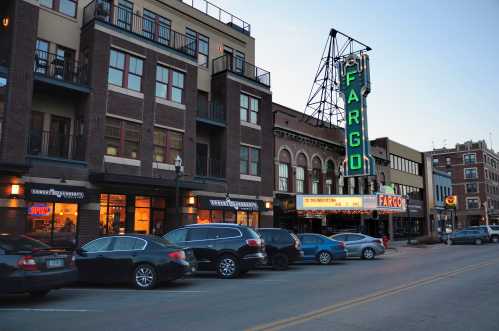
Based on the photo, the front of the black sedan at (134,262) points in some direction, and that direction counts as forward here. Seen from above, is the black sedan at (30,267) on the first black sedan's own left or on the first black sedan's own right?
on the first black sedan's own left

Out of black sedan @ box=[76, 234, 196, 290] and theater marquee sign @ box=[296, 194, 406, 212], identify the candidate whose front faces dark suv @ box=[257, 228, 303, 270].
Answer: the theater marquee sign

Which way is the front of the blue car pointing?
to the viewer's left

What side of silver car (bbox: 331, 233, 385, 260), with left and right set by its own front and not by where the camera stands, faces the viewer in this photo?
left

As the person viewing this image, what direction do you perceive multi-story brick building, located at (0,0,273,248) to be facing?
facing the viewer and to the right of the viewer

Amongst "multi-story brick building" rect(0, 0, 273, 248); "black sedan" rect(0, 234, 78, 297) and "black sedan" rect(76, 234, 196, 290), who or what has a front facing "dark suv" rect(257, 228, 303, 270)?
the multi-story brick building

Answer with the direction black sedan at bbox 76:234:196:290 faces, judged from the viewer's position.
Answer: facing away from the viewer and to the left of the viewer

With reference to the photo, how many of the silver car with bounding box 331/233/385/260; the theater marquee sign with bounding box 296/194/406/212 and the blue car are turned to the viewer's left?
2

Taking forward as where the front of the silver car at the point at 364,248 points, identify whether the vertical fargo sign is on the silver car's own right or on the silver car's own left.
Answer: on the silver car's own right

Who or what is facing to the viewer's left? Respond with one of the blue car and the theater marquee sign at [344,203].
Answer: the blue car

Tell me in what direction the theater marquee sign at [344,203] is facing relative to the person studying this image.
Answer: facing the viewer

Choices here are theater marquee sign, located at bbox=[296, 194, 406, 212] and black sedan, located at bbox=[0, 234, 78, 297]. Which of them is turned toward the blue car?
the theater marquee sign

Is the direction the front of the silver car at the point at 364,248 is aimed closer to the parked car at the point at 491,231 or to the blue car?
the blue car

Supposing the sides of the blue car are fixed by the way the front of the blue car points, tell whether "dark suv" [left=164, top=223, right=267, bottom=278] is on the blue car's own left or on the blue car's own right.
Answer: on the blue car's own left

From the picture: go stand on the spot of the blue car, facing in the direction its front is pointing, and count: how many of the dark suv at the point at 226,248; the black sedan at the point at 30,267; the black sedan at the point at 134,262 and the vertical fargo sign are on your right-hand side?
1

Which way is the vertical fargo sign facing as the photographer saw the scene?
facing the viewer and to the left of the viewer

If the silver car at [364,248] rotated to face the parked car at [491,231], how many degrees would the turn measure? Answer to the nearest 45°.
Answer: approximately 135° to its right

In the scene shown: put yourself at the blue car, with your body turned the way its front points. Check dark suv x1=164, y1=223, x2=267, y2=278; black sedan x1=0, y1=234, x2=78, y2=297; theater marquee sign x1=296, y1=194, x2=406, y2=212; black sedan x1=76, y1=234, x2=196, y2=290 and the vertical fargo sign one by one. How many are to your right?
2
